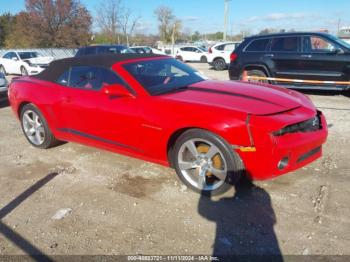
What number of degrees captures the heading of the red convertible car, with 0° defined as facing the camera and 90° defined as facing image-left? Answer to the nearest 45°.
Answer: approximately 315°

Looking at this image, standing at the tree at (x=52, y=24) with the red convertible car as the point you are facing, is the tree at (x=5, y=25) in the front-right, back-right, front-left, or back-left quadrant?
back-right

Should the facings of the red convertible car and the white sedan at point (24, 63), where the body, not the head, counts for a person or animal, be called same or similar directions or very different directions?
same or similar directions

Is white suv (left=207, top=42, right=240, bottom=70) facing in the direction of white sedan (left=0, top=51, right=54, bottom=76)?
no

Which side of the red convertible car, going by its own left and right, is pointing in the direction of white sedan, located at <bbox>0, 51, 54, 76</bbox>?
back

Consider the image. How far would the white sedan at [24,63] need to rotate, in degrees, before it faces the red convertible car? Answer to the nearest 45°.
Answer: approximately 45° to its right

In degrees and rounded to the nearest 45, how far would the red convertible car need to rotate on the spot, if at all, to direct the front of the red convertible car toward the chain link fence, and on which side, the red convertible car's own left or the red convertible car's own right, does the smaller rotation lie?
approximately 135° to the red convertible car's own left

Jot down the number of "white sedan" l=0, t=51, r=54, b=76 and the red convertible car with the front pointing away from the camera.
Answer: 0

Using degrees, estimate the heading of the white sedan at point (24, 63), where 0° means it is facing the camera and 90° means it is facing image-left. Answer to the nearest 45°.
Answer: approximately 315°

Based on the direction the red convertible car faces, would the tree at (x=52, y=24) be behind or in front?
behind

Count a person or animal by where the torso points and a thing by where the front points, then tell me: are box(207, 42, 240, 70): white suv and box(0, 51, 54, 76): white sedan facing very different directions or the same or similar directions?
same or similar directions

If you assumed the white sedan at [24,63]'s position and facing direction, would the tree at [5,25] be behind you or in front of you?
behind

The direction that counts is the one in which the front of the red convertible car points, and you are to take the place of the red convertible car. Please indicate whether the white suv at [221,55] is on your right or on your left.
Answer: on your left

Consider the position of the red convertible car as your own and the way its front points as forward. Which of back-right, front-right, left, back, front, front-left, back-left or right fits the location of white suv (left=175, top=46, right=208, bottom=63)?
back-left
